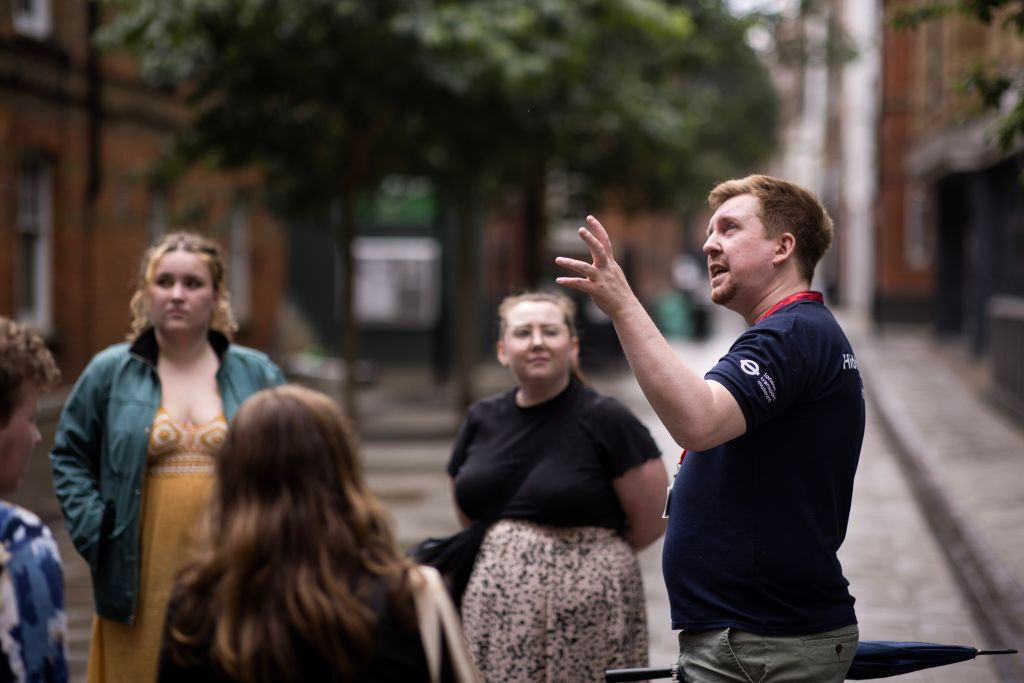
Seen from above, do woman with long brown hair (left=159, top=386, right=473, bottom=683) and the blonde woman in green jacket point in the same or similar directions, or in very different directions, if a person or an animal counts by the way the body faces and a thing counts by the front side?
very different directions

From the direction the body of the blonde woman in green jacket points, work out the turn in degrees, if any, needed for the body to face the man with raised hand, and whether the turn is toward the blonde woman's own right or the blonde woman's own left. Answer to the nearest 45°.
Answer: approximately 45° to the blonde woman's own left

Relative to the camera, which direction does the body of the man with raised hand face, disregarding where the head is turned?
to the viewer's left

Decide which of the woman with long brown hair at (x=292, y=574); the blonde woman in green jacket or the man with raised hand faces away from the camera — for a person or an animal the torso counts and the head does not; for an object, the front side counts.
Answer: the woman with long brown hair

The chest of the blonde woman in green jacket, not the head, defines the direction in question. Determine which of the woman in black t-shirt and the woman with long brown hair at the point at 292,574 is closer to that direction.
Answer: the woman with long brown hair

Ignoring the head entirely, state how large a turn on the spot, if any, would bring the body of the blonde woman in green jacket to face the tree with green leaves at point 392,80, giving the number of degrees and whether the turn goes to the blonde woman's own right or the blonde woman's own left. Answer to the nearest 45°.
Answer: approximately 180°

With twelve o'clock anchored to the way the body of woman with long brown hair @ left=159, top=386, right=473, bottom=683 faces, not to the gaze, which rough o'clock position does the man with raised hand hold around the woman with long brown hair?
The man with raised hand is roughly at 2 o'clock from the woman with long brown hair.

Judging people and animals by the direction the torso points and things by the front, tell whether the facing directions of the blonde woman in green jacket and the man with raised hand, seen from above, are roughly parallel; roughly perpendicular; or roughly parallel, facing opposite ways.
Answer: roughly perpendicular

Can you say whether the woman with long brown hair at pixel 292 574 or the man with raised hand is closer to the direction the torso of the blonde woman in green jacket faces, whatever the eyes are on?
the woman with long brown hair

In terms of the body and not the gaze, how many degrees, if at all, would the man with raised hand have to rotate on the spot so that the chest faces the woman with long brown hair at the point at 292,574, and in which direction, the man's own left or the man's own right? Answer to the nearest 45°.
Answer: approximately 45° to the man's own left

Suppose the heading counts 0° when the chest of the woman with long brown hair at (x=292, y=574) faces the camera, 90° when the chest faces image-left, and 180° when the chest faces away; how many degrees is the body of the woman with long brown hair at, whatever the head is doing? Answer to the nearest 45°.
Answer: approximately 180°

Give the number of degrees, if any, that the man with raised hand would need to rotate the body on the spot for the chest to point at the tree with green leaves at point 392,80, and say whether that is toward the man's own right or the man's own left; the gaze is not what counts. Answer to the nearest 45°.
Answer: approximately 90° to the man's own right

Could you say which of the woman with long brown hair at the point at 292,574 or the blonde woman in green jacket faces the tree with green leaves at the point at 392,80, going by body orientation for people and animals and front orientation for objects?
the woman with long brown hair

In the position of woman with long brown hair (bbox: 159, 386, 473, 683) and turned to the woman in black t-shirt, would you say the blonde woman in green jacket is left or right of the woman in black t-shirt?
left

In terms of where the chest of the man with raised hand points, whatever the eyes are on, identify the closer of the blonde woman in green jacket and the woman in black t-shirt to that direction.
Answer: the blonde woman in green jacket
